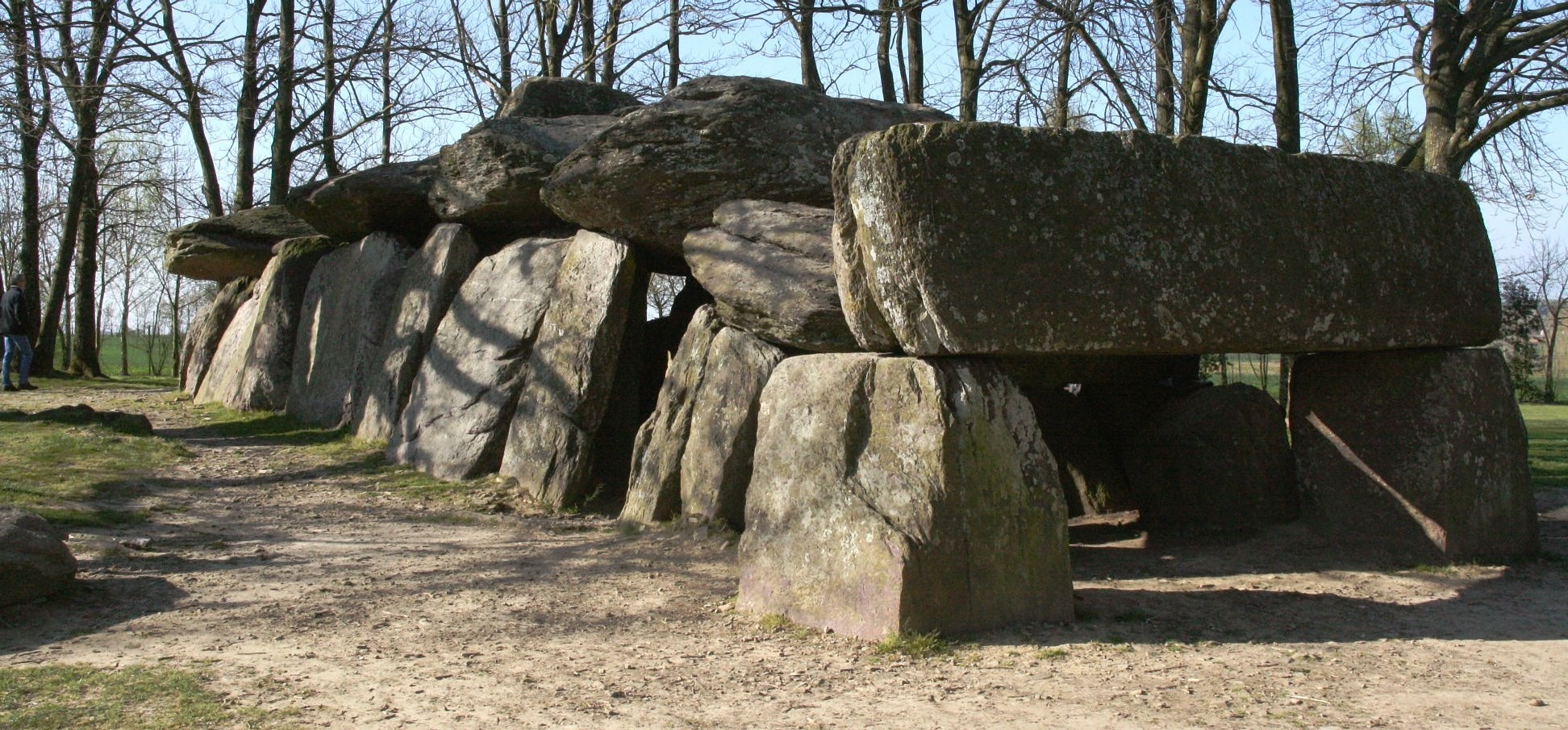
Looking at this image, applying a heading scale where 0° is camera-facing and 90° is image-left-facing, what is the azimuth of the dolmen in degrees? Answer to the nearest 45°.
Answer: approximately 315°

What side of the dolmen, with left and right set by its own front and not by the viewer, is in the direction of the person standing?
back

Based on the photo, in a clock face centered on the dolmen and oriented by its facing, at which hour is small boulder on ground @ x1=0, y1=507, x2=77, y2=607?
The small boulder on ground is roughly at 2 o'clock from the dolmen.
